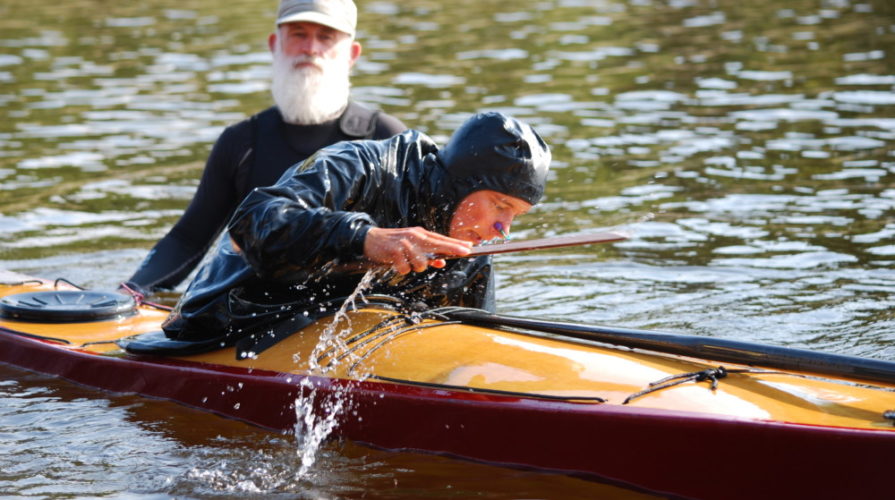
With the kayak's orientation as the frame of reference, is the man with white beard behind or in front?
behind

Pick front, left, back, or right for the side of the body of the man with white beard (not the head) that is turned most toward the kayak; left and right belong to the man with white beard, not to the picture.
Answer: front

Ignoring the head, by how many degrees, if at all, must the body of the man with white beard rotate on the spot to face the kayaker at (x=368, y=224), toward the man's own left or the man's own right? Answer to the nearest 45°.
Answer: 0° — they already face them

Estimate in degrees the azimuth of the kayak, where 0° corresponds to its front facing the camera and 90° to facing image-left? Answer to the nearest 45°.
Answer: approximately 315°
